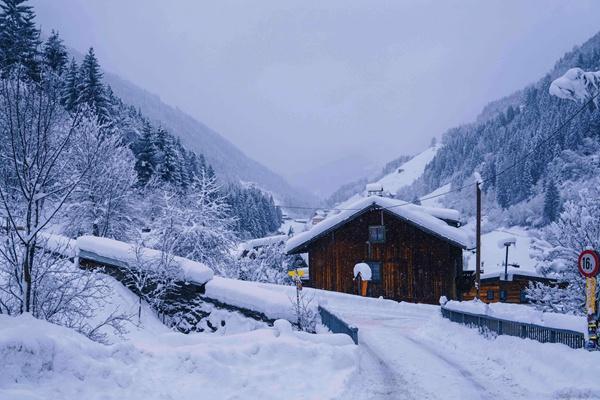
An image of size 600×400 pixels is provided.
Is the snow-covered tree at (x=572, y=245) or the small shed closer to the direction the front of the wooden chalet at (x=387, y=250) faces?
the snow-covered tree

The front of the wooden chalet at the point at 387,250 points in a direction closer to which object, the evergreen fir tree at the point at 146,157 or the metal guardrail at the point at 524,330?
the metal guardrail

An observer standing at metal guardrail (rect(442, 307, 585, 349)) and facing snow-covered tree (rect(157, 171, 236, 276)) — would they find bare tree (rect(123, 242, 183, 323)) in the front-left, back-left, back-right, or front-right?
front-left

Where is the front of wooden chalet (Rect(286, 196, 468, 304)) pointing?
toward the camera

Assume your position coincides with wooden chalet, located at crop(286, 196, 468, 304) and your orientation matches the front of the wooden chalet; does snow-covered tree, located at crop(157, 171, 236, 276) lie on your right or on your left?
on your right

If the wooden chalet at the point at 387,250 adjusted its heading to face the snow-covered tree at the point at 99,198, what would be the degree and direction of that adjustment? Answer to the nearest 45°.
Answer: approximately 90° to its right

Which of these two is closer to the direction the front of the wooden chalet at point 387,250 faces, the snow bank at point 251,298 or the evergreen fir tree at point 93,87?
the snow bank
